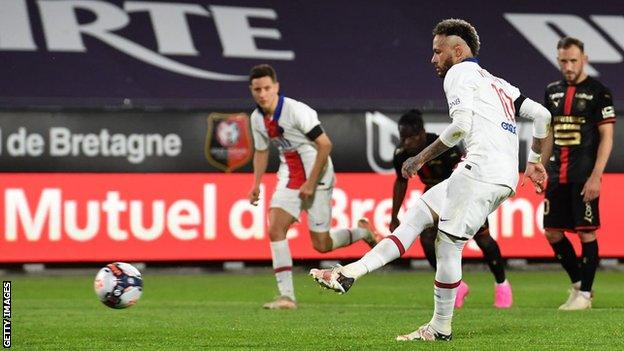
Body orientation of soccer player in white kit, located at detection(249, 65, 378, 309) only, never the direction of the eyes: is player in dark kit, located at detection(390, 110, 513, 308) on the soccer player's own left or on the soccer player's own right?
on the soccer player's own left

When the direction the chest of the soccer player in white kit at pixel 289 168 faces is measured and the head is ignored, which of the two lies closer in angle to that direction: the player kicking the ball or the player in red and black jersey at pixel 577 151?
the player kicking the ball

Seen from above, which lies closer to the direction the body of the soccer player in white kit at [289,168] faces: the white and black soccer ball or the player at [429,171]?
the white and black soccer ball

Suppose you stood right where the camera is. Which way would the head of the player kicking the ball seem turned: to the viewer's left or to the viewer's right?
to the viewer's left

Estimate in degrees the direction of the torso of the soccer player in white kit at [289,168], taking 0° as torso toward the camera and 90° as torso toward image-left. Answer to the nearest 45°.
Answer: approximately 45°

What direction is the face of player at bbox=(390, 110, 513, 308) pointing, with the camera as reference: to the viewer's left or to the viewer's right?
to the viewer's left

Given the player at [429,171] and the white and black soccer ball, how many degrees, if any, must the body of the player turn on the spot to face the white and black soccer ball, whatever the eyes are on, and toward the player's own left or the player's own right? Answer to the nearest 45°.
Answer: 0° — they already face it

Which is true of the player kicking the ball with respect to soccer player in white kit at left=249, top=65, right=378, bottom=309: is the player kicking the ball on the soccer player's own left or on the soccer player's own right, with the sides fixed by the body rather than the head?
on the soccer player's own left

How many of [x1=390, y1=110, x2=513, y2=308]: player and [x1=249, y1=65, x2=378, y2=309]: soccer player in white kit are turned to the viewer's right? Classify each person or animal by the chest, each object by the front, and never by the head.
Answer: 0
